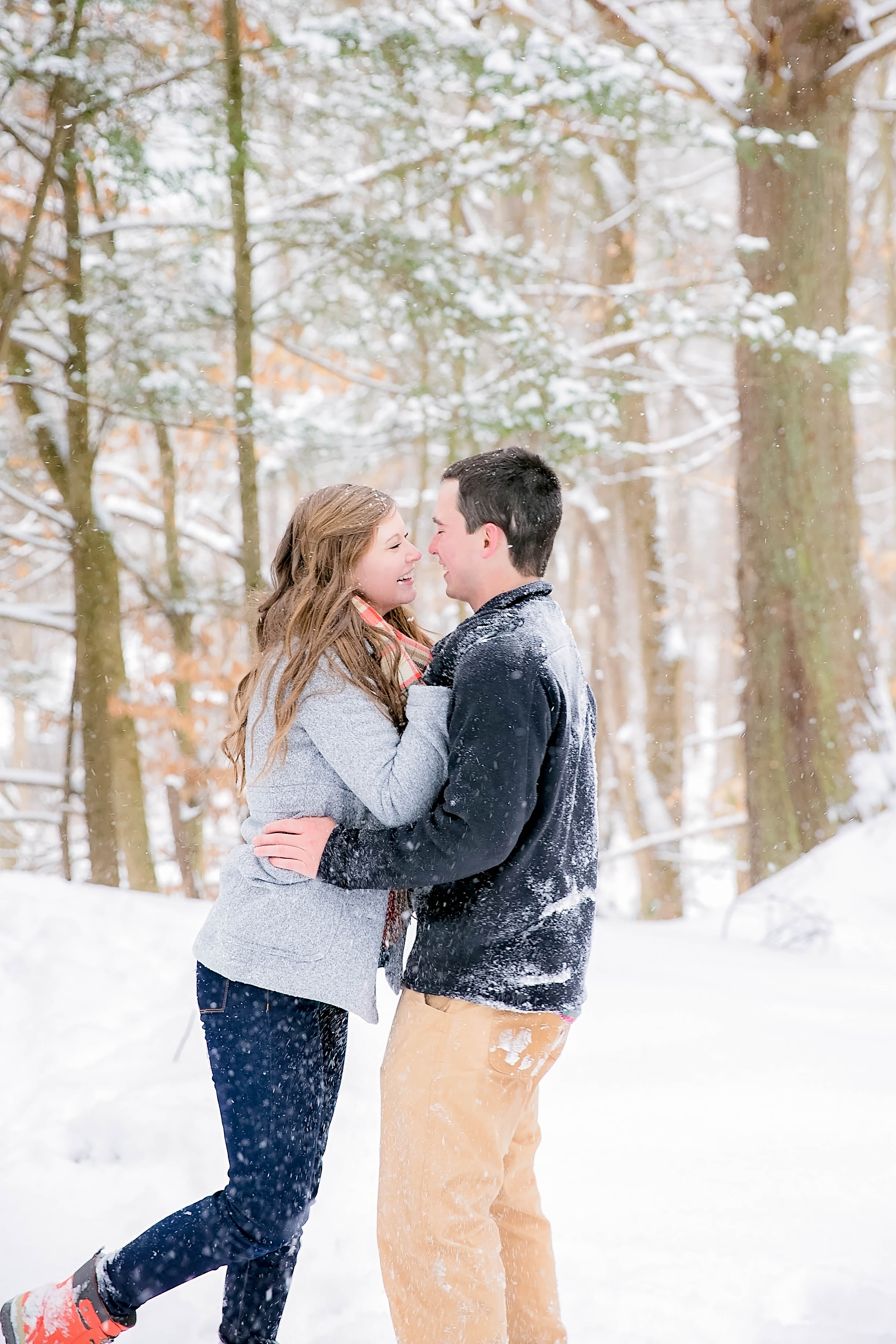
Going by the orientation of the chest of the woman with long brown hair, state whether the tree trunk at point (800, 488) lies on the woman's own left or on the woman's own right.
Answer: on the woman's own left

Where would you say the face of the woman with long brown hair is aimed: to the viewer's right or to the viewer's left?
to the viewer's right

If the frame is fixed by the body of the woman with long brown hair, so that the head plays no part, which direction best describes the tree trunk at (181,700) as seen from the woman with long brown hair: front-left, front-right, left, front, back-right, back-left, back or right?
left

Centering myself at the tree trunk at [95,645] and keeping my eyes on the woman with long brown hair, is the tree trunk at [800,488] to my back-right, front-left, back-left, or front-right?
front-left

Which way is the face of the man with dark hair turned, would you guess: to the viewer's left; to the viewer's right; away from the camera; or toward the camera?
to the viewer's left

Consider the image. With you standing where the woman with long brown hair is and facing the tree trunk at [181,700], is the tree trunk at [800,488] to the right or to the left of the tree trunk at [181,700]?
right

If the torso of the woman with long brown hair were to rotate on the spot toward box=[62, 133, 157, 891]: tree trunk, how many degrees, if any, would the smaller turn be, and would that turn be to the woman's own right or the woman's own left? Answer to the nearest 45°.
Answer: approximately 90° to the woman's own left

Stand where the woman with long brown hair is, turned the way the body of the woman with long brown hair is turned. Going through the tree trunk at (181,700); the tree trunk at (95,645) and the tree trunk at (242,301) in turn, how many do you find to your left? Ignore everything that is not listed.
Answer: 3

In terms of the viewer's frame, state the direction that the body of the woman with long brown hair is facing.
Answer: to the viewer's right

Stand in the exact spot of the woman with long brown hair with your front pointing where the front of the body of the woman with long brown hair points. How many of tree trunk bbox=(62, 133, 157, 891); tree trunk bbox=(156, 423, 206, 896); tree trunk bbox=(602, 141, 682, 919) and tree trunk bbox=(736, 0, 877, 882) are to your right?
0

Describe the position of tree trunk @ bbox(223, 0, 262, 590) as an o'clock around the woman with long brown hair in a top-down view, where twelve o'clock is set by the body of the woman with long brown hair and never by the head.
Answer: The tree trunk is roughly at 9 o'clock from the woman with long brown hair.
